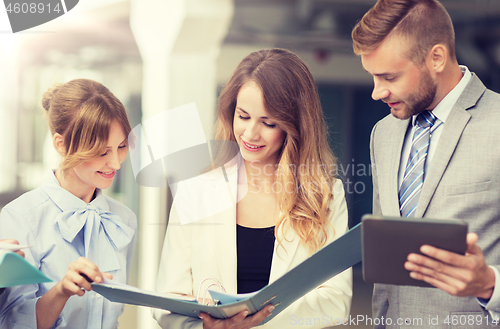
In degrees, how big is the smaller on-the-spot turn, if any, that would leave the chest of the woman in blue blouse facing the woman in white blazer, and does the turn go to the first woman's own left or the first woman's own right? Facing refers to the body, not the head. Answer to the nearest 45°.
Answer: approximately 45° to the first woman's own left

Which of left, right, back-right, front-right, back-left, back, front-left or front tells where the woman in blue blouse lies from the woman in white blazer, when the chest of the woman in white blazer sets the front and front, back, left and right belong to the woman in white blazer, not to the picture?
right

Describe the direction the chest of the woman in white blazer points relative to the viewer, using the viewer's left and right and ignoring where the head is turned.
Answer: facing the viewer

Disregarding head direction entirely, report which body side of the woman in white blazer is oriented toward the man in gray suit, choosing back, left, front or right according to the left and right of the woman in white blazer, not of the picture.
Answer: left

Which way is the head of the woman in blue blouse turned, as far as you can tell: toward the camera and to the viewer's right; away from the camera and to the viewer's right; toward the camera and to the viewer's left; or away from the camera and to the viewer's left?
toward the camera and to the viewer's right

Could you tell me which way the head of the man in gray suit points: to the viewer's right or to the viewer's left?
to the viewer's left

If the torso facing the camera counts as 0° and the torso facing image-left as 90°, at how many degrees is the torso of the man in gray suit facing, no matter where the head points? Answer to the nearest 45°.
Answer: approximately 45°
